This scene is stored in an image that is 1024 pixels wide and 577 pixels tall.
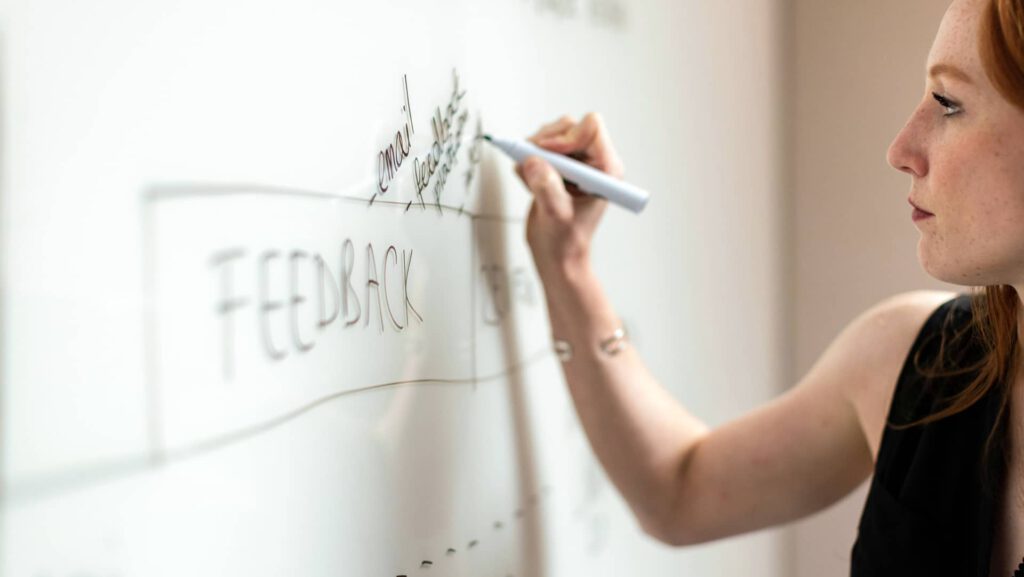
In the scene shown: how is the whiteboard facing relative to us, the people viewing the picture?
facing the viewer and to the right of the viewer

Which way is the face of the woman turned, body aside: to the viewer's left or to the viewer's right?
to the viewer's left
